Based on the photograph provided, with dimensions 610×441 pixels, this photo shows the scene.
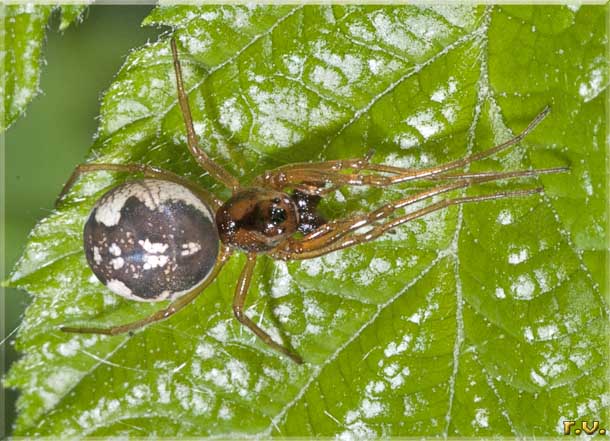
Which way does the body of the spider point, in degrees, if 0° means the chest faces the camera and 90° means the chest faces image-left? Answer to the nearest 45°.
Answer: approximately 270°
